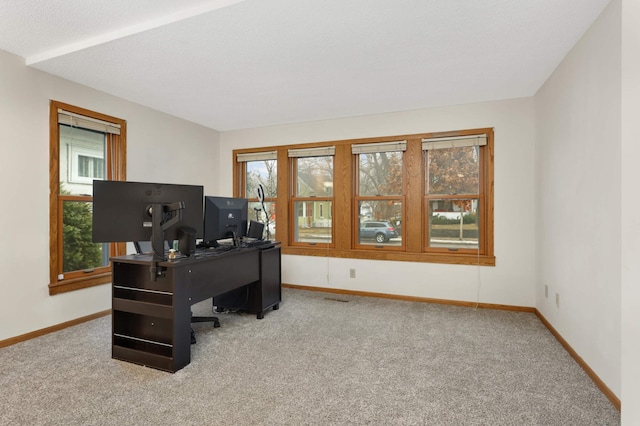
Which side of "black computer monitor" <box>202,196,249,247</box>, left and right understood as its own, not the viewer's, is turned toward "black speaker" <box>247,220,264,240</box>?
right

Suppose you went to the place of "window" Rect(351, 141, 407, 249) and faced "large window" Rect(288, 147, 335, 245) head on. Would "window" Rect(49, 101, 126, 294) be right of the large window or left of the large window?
left

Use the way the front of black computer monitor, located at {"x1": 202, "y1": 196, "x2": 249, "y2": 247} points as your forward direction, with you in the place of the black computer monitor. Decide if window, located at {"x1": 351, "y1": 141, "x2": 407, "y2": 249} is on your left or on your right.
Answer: on your right

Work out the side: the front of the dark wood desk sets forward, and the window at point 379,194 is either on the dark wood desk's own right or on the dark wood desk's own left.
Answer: on the dark wood desk's own right

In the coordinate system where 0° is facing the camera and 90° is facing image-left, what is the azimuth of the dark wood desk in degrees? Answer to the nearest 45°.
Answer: approximately 135°

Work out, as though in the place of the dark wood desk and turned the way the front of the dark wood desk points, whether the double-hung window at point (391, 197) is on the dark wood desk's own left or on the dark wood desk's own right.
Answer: on the dark wood desk's own right

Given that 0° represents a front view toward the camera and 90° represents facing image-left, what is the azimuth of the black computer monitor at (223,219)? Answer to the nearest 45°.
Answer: approximately 135°

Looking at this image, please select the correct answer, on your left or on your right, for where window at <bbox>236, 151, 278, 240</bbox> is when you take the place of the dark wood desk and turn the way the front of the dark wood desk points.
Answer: on your right
